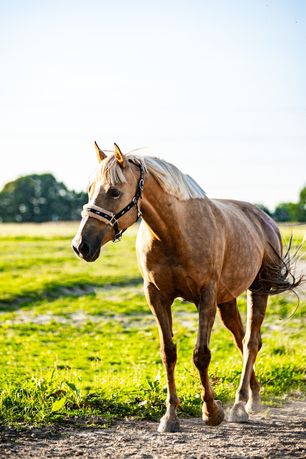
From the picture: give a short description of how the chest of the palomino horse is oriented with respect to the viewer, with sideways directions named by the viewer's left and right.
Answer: facing the viewer and to the left of the viewer
